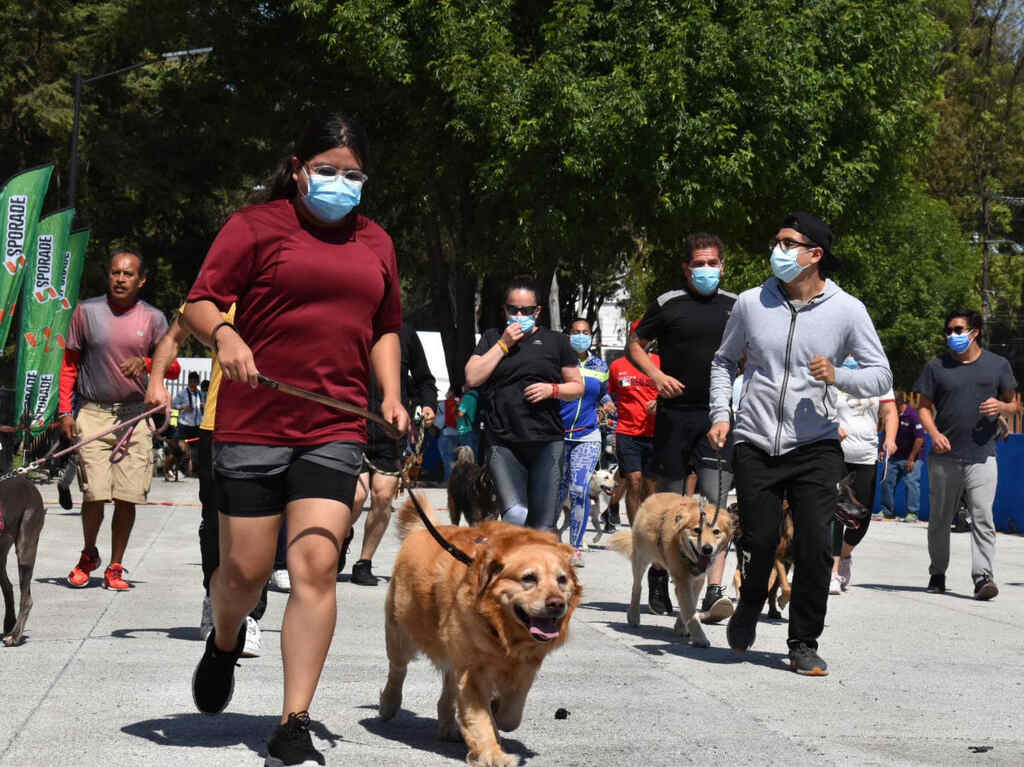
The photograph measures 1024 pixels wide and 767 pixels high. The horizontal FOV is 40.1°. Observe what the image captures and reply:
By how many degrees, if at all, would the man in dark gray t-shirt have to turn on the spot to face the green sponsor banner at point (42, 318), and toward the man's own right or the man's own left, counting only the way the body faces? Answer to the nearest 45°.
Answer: approximately 90° to the man's own right

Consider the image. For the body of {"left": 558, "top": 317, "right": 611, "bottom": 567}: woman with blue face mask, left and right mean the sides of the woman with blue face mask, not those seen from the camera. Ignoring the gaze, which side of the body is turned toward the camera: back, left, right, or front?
front

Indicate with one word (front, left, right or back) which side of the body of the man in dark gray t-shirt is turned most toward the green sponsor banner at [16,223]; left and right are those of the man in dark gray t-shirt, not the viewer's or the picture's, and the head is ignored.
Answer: right

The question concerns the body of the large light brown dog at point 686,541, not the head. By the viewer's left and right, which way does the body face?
facing the viewer and to the right of the viewer

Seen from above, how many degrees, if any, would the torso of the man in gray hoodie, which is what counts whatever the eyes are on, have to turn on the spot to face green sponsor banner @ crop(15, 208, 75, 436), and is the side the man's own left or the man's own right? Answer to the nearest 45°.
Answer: approximately 135° to the man's own right

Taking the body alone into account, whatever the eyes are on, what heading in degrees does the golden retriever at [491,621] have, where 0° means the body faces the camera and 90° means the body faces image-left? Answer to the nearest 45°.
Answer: approximately 315°

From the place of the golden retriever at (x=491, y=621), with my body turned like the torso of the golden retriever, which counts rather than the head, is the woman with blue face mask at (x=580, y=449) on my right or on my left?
on my left

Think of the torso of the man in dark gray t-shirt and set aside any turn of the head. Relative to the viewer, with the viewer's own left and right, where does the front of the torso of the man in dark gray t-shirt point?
facing the viewer

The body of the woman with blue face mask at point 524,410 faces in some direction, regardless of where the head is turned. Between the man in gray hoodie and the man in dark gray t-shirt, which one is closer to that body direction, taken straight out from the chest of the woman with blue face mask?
the man in gray hoodie
